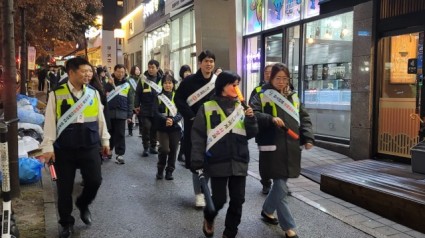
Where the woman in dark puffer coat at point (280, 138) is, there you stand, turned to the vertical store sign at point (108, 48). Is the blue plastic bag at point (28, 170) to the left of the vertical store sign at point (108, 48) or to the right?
left

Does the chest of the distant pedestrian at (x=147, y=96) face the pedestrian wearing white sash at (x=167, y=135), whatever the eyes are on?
yes

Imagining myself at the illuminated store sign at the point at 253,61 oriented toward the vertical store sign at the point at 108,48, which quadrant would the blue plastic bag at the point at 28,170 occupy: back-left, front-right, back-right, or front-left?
back-left

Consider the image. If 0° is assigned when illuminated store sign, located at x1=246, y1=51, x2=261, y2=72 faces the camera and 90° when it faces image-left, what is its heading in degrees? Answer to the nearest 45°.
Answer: approximately 45°

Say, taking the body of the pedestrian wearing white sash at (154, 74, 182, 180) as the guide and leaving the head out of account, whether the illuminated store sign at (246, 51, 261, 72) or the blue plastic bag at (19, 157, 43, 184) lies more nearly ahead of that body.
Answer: the blue plastic bag

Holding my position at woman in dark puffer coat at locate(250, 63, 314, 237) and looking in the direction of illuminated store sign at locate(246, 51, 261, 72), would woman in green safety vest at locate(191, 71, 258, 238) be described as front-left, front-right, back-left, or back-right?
back-left
